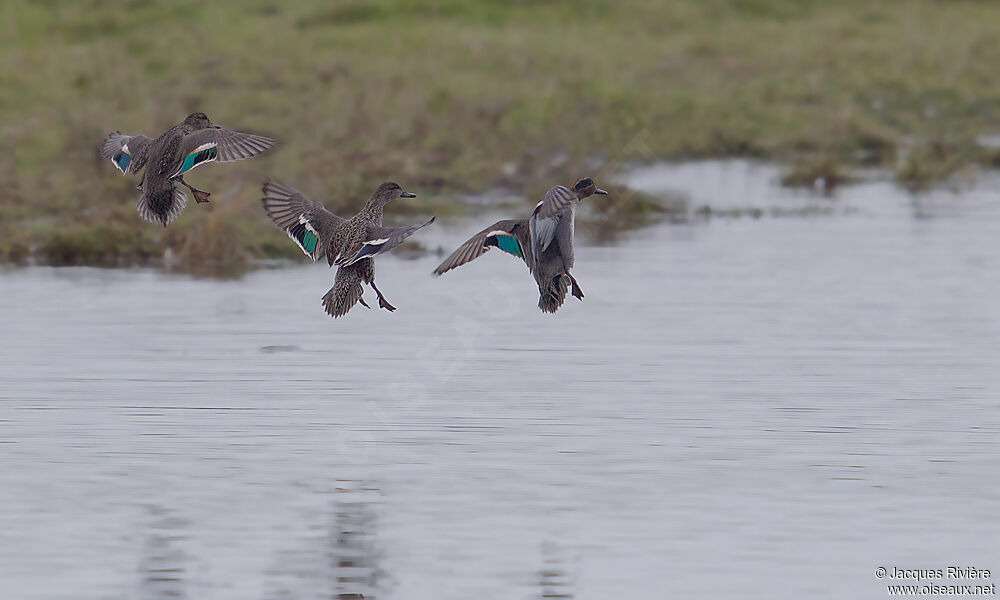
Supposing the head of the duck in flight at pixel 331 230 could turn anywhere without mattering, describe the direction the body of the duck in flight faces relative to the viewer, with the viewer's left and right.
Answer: facing away from the viewer and to the right of the viewer

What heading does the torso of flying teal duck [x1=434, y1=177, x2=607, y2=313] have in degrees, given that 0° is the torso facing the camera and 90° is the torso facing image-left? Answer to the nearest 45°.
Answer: approximately 225°

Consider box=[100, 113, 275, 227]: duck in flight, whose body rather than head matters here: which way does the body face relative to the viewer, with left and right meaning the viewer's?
facing away from the viewer and to the right of the viewer

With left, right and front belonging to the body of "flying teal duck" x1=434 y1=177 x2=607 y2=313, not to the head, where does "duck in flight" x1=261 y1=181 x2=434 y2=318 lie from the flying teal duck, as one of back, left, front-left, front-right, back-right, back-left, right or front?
back-left
